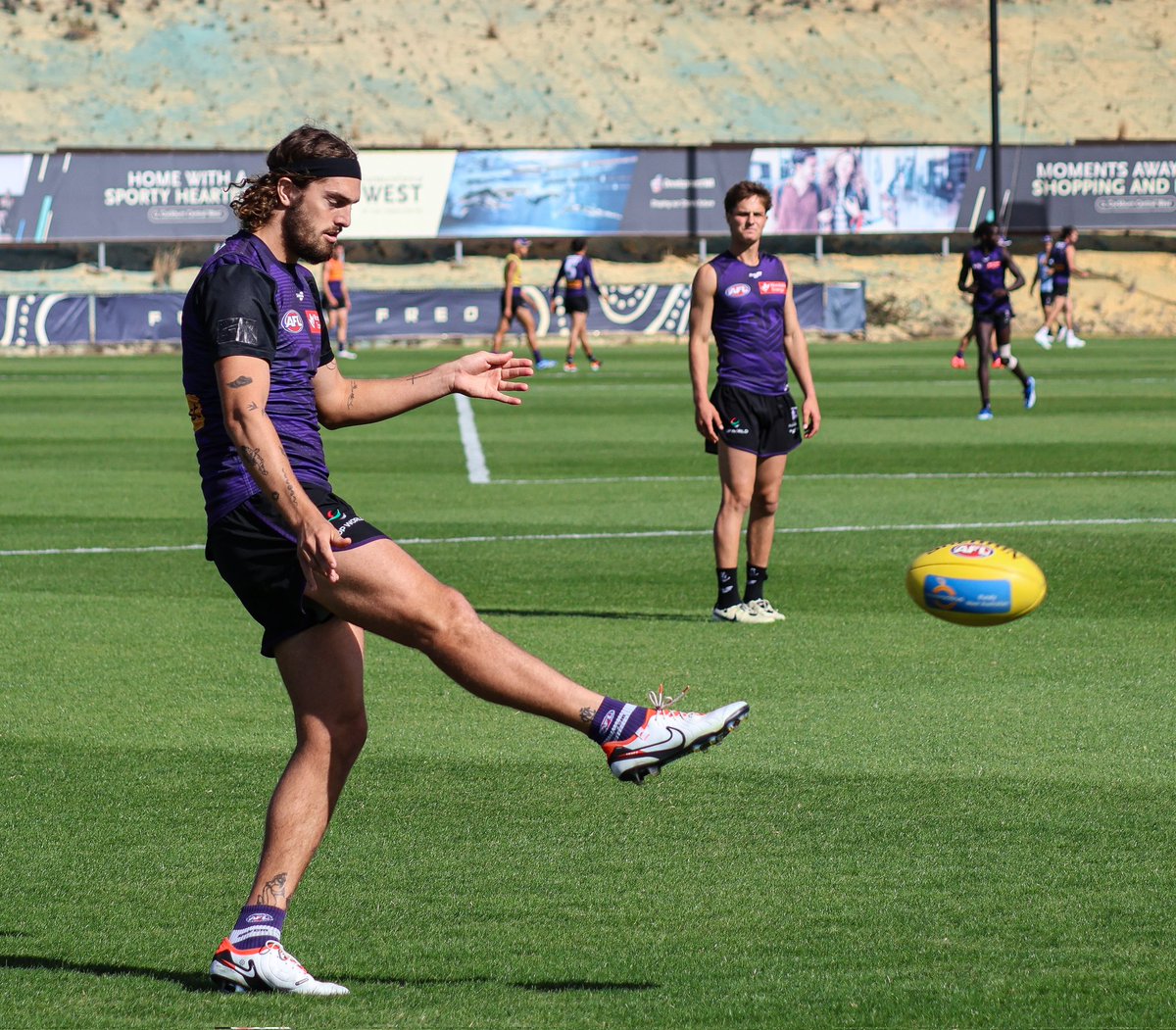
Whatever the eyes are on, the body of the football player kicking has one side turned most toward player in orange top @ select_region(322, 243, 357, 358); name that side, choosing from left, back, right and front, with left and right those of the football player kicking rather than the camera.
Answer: left

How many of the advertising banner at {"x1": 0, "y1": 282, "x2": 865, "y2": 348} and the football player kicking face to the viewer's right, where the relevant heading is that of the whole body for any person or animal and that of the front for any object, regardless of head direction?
1

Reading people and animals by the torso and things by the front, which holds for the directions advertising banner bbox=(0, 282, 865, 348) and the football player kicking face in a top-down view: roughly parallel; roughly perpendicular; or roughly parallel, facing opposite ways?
roughly perpendicular

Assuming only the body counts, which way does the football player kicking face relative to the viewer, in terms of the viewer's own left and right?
facing to the right of the viewer

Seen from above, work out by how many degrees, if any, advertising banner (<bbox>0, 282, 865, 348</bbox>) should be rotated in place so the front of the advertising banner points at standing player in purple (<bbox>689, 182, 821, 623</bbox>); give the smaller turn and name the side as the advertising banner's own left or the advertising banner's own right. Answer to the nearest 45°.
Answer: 0° — it already faces them

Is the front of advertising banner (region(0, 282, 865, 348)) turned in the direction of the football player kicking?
yes

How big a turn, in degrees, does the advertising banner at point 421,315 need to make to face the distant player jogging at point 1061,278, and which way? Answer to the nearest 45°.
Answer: approximately 90° to its left
